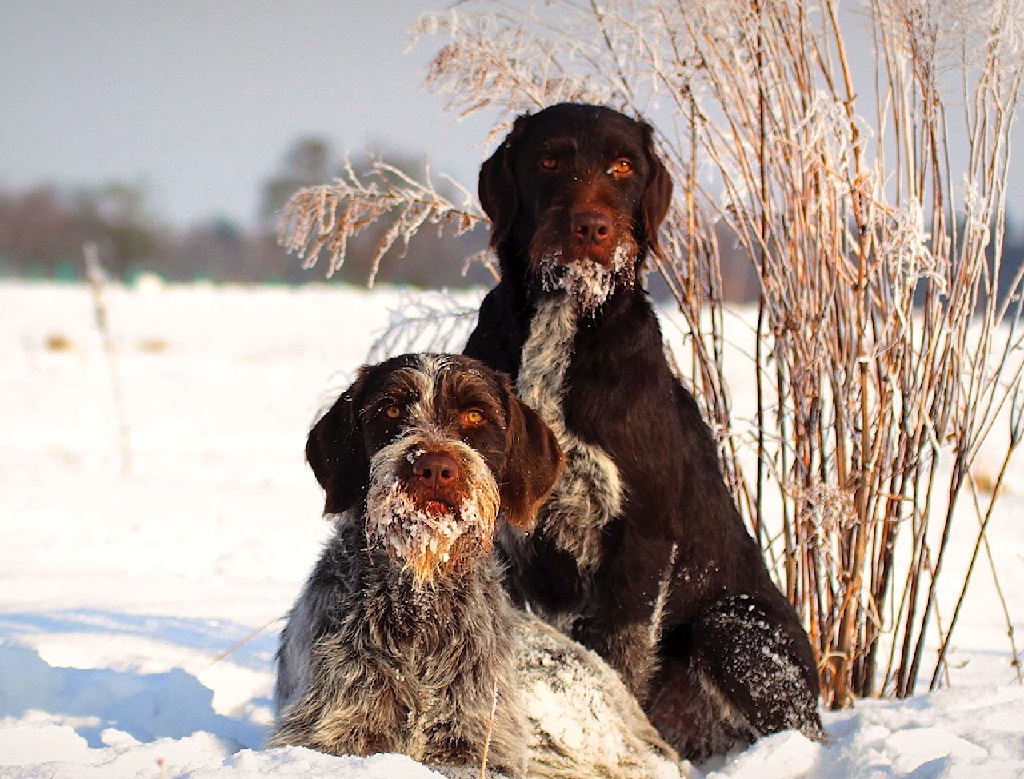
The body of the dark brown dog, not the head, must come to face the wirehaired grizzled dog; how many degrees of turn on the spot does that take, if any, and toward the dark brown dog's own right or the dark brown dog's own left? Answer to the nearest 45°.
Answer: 0° — it already faces it

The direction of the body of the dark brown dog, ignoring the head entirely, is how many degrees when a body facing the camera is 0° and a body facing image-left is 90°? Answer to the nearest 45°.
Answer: approximately 45°

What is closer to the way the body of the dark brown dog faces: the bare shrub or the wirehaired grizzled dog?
the wirehaired grizzled dog
